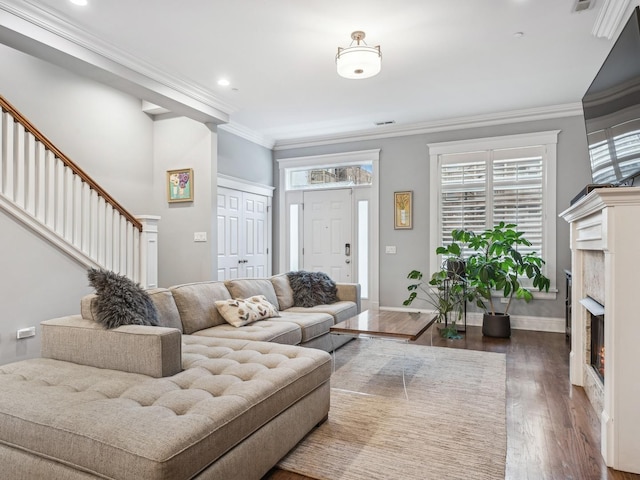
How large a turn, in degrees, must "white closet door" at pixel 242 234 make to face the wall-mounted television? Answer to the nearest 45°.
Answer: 0° — it already faces it

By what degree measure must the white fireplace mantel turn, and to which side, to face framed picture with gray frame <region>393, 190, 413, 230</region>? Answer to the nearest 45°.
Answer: approximately 45° to its right

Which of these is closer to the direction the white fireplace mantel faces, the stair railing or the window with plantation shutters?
the stair railing

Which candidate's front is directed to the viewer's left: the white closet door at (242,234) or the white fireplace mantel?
the white fireplace mantel

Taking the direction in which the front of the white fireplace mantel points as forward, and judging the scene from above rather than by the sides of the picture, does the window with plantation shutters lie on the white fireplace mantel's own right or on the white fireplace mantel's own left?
on the white fireplace mantel's own right

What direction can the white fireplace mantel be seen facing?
to the viewer's left

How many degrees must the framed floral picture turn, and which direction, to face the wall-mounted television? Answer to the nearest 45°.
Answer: approximately 90° to its left

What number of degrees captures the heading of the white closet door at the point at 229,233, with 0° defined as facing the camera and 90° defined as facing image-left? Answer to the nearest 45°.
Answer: approximately 315°

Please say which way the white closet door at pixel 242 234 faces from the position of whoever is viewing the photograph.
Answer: facing the viewer and to the right of the viewer

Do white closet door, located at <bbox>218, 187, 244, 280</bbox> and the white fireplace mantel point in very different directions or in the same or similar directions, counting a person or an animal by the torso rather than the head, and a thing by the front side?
very different directions

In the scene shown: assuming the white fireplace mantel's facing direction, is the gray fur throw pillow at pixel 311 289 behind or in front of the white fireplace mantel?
in front

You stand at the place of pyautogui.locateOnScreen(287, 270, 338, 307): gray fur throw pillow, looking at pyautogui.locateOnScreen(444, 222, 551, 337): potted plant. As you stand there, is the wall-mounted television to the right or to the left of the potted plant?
right

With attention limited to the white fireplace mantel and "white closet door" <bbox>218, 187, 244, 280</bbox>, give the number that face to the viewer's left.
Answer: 1
